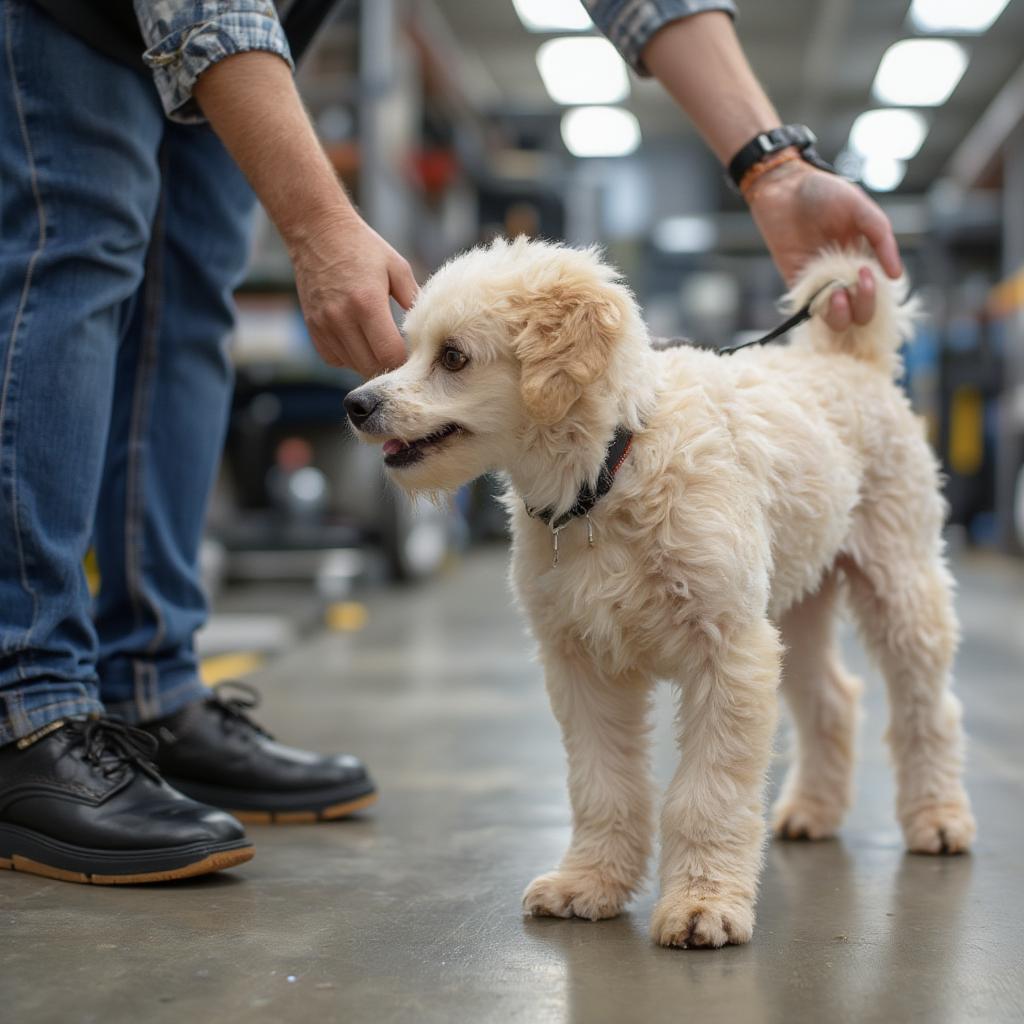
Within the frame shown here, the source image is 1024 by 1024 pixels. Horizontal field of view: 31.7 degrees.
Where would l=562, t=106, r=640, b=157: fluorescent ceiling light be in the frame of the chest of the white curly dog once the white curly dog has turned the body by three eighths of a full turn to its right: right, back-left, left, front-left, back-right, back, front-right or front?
front

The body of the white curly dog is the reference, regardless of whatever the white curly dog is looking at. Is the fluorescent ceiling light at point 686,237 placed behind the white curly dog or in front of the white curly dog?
behind

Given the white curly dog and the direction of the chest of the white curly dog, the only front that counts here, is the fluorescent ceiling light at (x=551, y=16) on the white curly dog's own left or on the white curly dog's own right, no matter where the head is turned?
on the white curly dog's own right

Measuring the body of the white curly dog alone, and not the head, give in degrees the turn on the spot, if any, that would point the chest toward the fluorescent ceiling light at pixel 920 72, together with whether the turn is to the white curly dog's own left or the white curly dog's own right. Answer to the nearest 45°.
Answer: approximately 135° to the white curly dog's own right

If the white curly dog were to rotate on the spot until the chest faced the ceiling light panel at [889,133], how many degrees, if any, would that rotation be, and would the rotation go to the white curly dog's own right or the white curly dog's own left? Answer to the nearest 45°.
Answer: approximately 135° to the white curly dog's own right

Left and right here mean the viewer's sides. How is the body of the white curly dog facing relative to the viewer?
facing the viewer and to the left of the viewer

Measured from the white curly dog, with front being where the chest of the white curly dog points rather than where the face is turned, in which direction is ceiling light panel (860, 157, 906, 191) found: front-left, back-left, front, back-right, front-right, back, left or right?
back-right

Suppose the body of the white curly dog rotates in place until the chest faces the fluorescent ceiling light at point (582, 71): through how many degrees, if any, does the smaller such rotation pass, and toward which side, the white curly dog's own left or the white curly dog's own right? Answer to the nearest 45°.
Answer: approximately 135° to the white curly dog's own right
